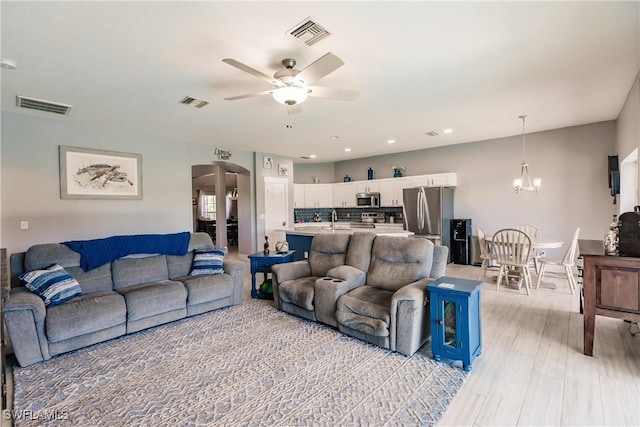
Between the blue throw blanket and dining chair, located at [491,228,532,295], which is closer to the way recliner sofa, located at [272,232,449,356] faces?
the blue throw blanket

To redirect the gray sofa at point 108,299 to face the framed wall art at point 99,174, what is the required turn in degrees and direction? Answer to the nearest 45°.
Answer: approximately 135° to its left

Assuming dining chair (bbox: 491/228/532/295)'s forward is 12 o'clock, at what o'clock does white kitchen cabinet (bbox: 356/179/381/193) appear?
The white kitchen cabinet is roughly at 10 o'clock from the dining chair.

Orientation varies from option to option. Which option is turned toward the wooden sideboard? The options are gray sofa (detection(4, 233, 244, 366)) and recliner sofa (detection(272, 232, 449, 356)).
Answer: the gray sofa

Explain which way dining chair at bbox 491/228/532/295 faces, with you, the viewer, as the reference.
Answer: facing away from the viewer

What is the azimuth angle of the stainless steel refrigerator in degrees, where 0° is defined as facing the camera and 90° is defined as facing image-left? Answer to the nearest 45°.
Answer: approximately 45°

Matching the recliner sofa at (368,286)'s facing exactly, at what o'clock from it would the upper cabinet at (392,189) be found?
The upper cabinet is roughly at 5 o'clock from the recliner sofa.

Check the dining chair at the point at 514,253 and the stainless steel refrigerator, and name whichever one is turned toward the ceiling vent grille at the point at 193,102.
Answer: the stainless steel refrigerator

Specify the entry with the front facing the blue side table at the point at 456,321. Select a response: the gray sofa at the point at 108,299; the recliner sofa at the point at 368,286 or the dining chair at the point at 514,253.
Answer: the gray sofa

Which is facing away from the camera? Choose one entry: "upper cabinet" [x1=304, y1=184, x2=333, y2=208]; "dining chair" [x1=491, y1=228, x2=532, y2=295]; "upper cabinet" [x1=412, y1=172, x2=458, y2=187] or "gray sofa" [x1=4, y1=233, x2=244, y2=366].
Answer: the dining chair

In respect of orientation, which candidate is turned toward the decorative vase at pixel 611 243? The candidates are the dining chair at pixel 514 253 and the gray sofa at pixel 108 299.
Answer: the gray sofa

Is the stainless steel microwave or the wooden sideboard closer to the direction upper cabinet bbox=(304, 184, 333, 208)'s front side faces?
the wooden sideboard

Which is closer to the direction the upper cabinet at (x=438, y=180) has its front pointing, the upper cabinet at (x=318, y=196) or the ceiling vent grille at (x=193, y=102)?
the ceiling vent grille

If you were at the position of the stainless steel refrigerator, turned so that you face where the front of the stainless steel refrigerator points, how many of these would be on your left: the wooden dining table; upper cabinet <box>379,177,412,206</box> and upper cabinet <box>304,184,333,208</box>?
1

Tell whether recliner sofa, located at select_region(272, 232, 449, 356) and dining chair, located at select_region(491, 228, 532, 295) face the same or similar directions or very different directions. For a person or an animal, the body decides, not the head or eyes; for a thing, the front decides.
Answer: very different directions

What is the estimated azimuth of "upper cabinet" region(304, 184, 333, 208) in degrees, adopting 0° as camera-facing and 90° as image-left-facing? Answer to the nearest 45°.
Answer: approximately 0°

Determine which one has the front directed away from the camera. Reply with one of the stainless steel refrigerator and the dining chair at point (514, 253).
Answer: the dining chair
